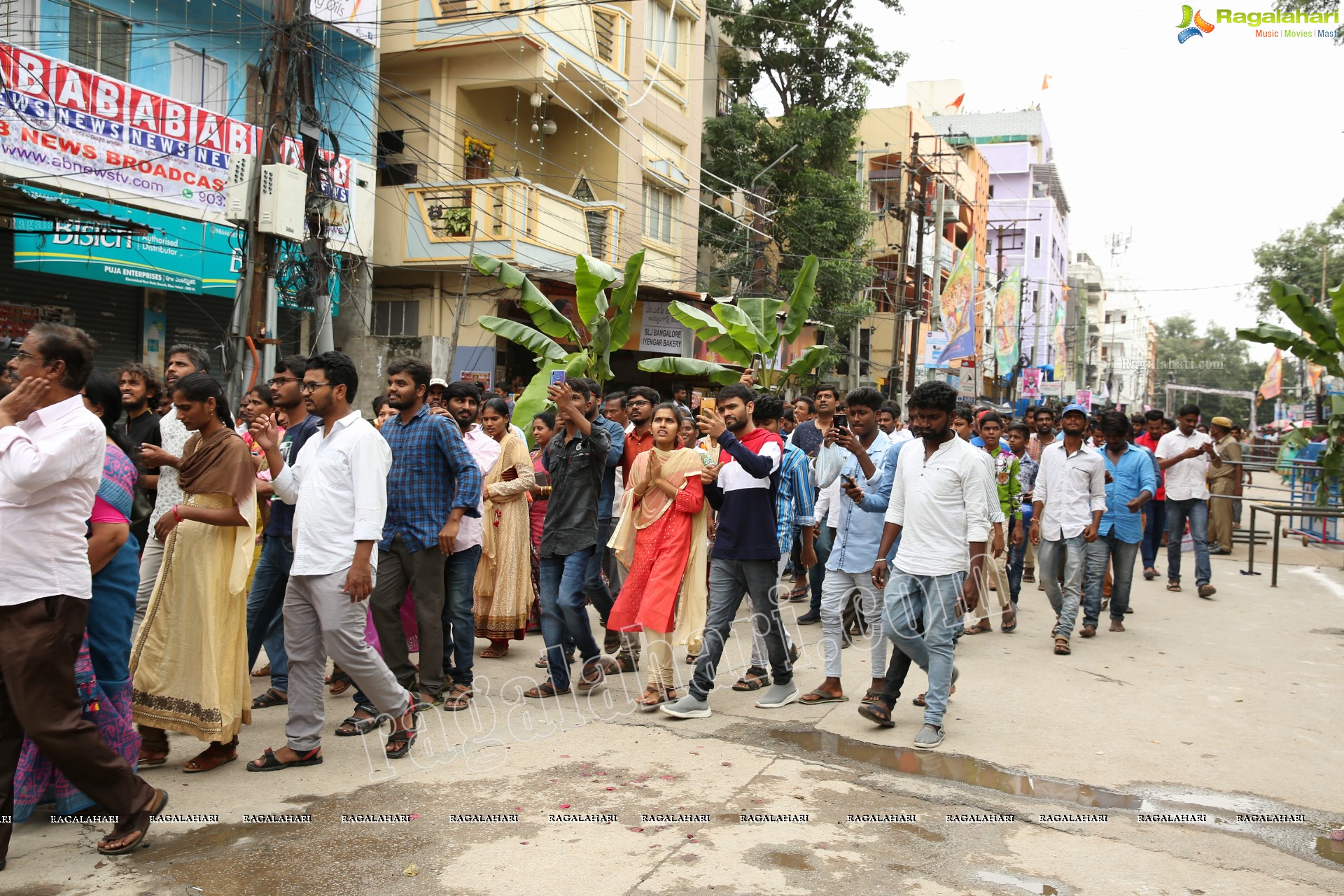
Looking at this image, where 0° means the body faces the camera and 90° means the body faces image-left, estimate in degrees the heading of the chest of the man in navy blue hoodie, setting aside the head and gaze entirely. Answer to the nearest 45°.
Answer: approximately 45°

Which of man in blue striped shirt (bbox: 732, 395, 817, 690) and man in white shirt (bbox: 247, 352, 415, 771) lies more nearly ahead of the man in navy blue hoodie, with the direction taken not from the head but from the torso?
the man in white shirt

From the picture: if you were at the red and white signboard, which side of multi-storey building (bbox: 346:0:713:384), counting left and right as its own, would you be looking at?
right

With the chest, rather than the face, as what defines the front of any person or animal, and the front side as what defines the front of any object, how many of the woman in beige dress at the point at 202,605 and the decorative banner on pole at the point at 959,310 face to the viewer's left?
1

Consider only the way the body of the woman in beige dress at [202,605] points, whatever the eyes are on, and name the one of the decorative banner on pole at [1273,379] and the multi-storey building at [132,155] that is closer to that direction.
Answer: the multi-storey building

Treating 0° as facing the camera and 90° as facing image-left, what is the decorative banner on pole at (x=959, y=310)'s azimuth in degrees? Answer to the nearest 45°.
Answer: approximately 0°

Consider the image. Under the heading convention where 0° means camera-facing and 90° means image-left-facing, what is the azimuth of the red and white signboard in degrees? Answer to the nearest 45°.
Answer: approximately 315°

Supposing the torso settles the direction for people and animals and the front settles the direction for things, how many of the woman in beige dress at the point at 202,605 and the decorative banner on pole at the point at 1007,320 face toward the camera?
1
